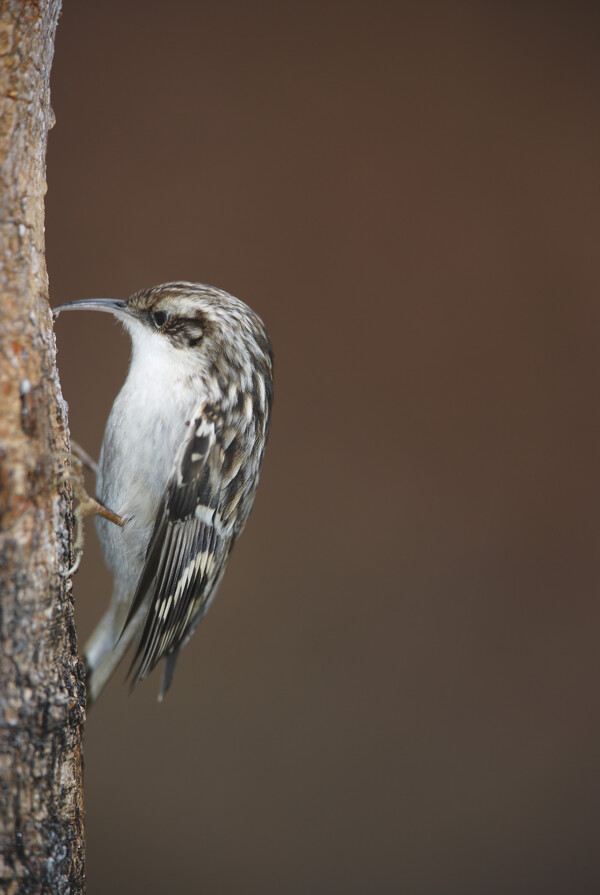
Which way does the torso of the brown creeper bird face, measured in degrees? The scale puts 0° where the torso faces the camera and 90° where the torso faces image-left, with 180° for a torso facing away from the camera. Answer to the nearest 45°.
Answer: approximately 90°
